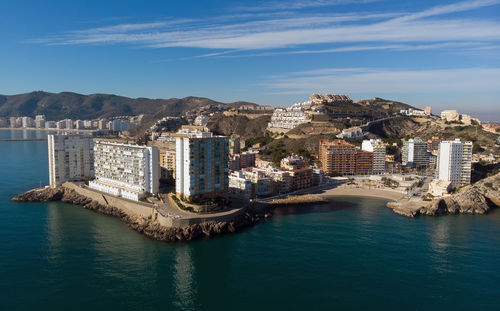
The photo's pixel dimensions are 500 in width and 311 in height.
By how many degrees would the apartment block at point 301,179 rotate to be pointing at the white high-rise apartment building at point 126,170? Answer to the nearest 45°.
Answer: approximately 90° to its right

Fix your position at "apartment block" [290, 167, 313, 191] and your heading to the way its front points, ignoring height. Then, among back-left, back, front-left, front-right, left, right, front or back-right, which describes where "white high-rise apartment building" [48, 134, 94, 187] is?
back-right

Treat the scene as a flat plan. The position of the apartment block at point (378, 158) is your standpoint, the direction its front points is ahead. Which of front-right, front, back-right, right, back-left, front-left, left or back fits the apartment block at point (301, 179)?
front-right

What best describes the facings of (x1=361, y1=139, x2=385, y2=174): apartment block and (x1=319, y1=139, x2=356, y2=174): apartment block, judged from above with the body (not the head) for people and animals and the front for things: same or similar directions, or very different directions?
same or similar directions

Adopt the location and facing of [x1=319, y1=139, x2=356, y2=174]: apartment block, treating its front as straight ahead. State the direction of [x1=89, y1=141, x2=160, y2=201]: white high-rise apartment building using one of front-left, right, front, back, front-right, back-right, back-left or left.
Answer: front-right

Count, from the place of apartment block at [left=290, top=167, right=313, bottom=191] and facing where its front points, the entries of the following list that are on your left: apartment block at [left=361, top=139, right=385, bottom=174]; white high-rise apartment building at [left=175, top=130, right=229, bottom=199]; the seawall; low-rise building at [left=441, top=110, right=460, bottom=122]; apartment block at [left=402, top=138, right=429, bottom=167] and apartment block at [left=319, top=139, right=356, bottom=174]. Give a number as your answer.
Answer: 4

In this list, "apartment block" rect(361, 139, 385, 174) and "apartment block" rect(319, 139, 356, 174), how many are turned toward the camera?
2

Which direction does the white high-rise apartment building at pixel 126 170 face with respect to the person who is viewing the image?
facing the viewer and to the left of the viewer

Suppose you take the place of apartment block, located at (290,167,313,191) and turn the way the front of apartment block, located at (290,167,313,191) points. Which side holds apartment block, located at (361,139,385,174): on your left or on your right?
on your left

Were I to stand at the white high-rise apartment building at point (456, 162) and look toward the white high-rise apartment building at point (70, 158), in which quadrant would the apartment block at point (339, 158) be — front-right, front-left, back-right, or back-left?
front-right

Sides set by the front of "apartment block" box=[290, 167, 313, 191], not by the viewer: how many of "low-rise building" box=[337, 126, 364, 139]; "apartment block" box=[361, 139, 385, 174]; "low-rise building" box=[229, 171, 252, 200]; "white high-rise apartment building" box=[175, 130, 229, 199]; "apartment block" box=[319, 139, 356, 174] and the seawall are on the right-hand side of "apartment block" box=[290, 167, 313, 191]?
3

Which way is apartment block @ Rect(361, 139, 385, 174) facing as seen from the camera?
toward the camera

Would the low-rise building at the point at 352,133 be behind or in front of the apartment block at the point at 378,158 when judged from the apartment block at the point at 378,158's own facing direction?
behind

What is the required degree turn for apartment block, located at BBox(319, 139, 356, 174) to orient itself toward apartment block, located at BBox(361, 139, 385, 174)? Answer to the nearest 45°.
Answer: approximately 135° to its left

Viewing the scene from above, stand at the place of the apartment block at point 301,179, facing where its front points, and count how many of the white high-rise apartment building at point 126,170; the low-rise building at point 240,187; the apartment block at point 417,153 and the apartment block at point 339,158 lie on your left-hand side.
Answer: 2
